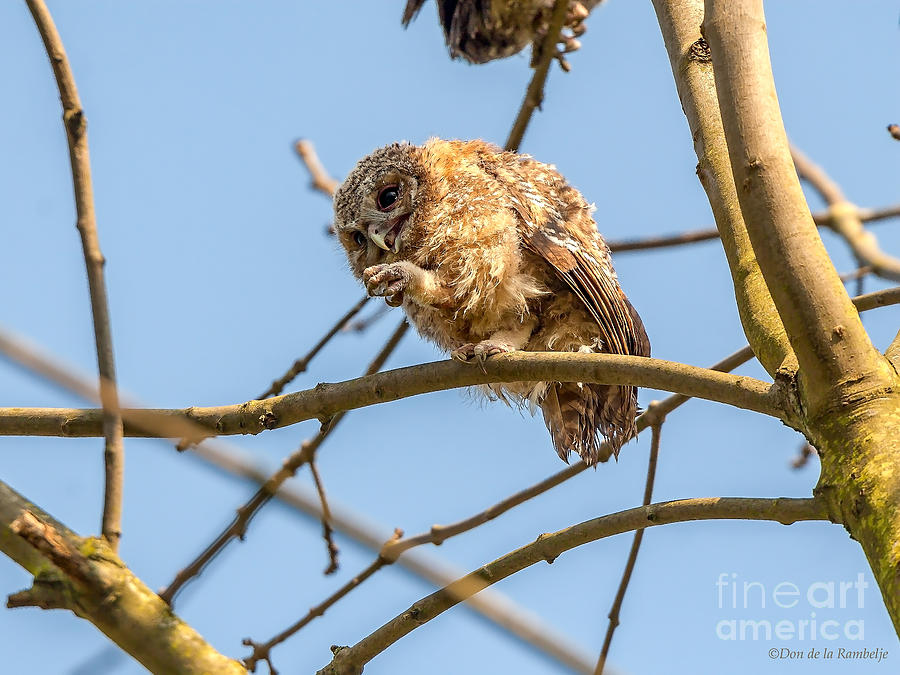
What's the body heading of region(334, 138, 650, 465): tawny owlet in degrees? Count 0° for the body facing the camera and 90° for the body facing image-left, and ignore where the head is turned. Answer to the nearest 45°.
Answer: approximately 45°
